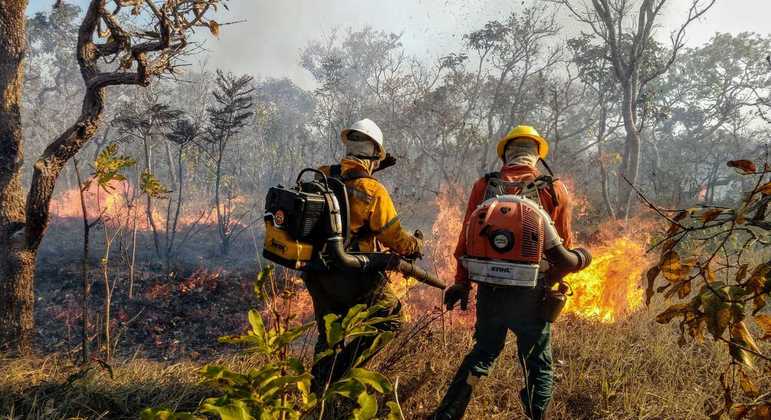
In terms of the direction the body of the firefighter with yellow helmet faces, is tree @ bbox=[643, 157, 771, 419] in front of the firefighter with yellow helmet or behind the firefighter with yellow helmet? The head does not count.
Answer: behind

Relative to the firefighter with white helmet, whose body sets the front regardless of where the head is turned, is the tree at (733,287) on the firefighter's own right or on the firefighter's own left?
on the firefighter's own right

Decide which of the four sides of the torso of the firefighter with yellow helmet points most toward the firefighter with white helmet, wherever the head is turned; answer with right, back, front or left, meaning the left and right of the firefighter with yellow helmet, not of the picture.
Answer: left

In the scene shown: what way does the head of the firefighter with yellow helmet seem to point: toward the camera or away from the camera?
away from the camera

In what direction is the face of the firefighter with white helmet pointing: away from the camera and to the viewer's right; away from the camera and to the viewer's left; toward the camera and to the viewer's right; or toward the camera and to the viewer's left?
away from the camera and to the viewer's right

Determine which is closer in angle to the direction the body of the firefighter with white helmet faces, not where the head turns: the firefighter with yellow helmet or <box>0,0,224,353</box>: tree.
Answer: the firefighter with yellow helmet

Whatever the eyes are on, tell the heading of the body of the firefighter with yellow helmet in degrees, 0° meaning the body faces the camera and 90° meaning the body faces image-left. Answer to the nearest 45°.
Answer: approximately 180°
